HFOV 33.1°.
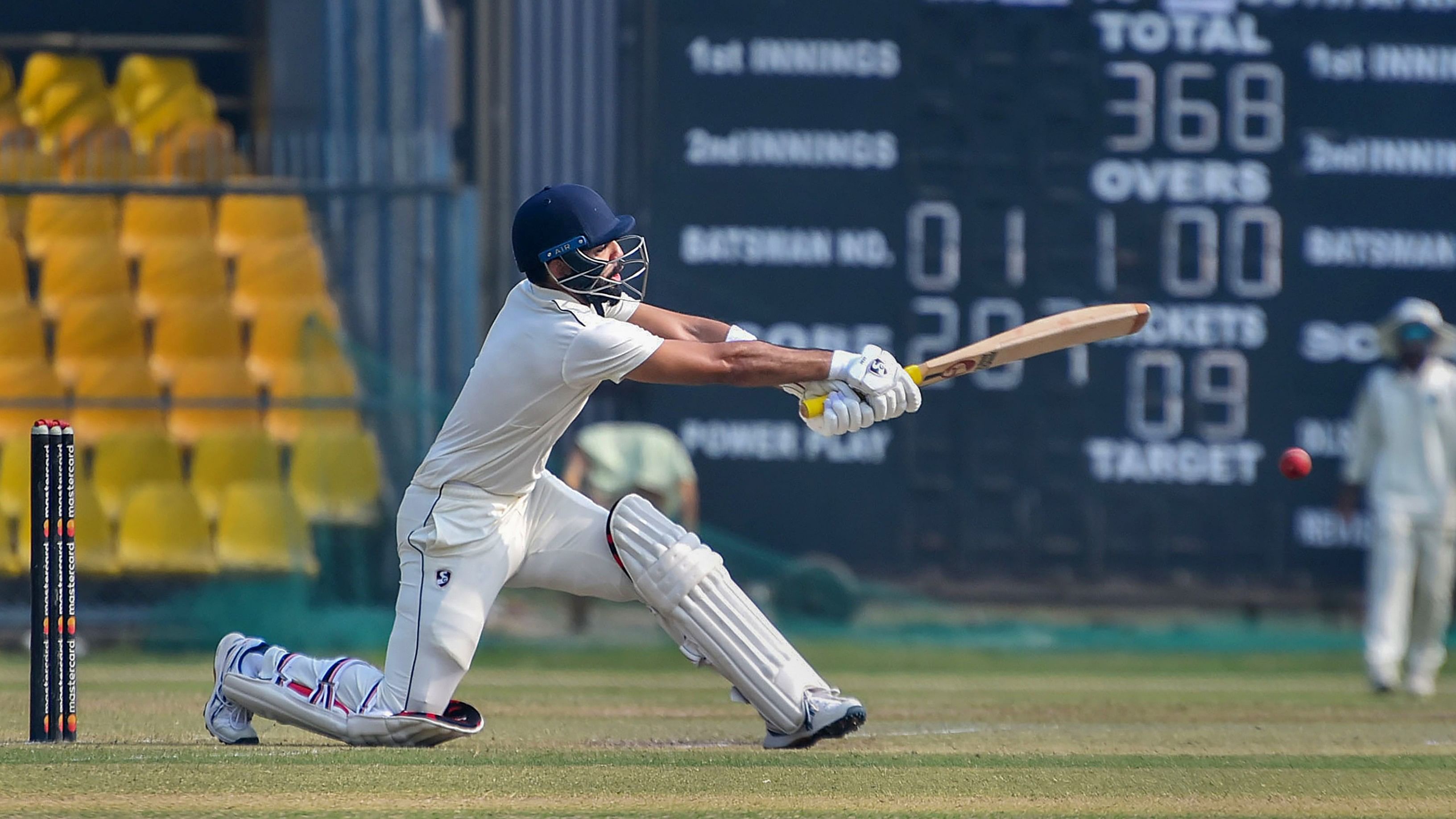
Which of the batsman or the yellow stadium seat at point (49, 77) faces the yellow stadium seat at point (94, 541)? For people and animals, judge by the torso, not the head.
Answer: the yellow stadium seat at point (49, 77)

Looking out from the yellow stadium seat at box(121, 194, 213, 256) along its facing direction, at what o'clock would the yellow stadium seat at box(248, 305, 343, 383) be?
the yellow stadium seat at box(248, 305, 343, 383) is roughly at 10 o'clock from the yellow stadium seat at box(121, 194, 213, 256).

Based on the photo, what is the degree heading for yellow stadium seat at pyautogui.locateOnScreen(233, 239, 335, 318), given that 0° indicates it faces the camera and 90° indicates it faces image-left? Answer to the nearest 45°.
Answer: approximately 0°

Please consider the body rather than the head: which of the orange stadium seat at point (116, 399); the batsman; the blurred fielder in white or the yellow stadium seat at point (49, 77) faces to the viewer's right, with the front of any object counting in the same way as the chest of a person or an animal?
the batsman

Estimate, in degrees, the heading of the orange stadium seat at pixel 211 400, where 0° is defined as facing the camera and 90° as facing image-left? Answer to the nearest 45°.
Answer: approximately 0°

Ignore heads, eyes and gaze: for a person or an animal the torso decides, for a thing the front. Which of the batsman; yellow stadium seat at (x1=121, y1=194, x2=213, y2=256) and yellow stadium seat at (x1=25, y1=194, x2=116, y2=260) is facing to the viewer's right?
the batsman

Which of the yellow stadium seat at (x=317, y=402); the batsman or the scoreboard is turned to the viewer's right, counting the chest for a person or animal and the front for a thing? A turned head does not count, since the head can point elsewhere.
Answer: the batsman
